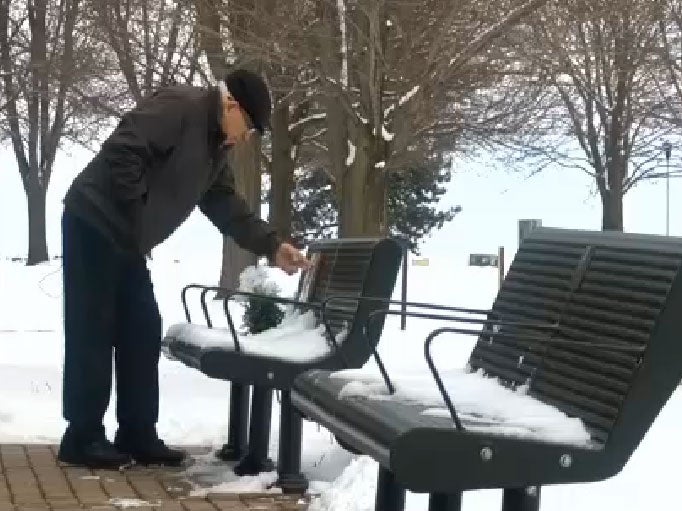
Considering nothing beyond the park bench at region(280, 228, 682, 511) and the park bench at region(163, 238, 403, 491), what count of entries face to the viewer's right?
0

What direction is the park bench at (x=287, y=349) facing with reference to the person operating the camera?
facing the viewer and to the left of the viewer

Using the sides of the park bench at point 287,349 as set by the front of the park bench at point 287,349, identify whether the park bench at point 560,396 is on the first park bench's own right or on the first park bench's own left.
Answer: on the first park bench's own left

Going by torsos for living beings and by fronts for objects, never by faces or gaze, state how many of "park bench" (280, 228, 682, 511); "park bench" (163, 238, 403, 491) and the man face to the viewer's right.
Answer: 1

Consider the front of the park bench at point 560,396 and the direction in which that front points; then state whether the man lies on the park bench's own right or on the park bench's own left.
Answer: on the park bench's own right

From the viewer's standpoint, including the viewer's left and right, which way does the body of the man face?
facing to the right of the viewer

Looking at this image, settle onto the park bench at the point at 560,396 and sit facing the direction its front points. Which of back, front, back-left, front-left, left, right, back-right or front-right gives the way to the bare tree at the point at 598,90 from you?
back-right

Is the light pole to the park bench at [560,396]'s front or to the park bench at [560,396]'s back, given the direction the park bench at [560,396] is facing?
to the back
